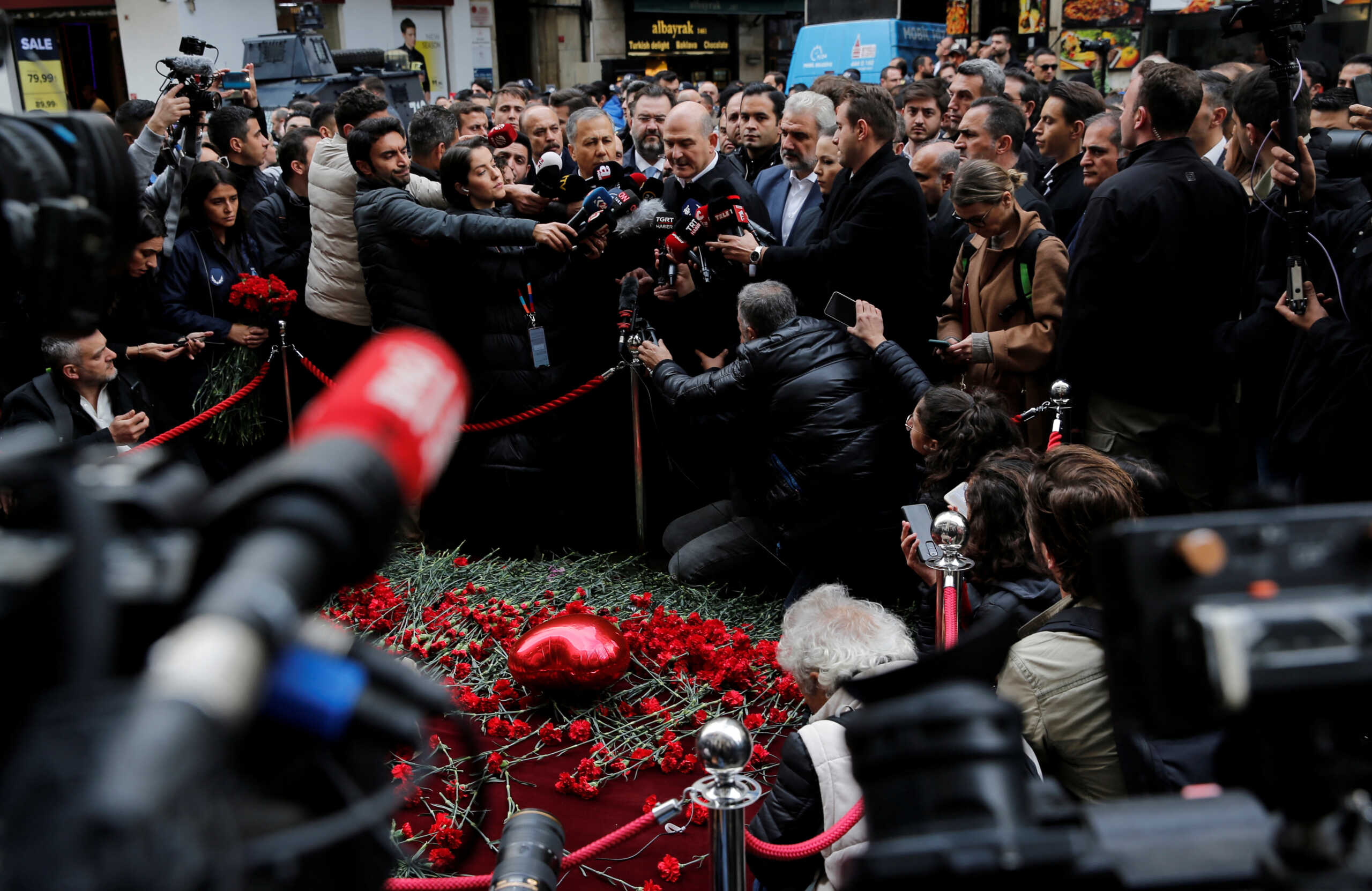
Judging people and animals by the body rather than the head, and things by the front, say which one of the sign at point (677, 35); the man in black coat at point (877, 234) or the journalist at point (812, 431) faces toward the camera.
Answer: the sign

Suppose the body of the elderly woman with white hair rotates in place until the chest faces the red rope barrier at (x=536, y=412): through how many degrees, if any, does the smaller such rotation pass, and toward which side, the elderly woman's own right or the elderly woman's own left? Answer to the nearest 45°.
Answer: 0° — they already face it

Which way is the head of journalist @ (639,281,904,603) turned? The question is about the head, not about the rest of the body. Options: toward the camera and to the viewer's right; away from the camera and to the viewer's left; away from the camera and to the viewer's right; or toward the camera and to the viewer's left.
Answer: away from the camera and to the viewer's left

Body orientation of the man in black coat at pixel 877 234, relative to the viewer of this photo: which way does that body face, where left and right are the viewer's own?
facing to the left of the viewer

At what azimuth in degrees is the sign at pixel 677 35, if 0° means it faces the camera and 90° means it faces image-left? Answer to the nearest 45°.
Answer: approximately 0°

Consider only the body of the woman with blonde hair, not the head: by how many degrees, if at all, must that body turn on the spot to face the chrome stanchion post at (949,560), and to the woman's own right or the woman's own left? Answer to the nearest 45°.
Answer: approximately 45° to the woman's own left

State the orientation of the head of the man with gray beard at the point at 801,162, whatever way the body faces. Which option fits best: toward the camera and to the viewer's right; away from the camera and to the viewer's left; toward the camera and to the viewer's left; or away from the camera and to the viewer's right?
toward the camera and to the viewer's left

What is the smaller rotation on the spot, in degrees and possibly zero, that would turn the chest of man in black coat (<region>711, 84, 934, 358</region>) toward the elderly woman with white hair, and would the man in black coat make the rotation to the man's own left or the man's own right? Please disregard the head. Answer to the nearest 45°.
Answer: approximately 90° to the man's own left

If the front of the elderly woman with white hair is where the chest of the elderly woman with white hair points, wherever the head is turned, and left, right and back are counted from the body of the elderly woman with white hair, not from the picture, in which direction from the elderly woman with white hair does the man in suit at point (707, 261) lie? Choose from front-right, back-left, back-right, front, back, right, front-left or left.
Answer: front-right

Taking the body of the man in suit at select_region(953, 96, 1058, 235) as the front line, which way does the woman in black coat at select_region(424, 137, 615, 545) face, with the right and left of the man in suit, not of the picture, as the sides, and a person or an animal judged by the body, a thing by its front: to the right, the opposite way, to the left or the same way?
to the left

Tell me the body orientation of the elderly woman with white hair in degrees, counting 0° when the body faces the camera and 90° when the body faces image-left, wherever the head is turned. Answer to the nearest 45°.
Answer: approximately 135°

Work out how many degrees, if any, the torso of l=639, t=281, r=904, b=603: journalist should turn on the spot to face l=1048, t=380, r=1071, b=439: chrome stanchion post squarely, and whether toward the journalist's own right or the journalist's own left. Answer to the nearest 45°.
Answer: approximately 135° to the journalist's own right

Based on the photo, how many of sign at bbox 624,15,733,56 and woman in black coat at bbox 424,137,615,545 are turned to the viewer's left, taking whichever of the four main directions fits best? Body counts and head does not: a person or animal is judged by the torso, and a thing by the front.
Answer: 0

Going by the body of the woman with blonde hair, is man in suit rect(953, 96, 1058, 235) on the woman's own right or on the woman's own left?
on the woman's own right

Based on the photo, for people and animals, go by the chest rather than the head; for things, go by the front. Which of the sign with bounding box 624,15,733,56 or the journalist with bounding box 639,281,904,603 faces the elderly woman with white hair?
the sign

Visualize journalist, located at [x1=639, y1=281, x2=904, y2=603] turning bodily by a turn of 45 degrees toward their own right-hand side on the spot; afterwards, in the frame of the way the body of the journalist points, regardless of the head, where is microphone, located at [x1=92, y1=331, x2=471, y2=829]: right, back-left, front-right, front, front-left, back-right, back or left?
back

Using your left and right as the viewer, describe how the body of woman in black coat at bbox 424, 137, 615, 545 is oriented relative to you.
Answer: facing the viewer and to the right of the viewer

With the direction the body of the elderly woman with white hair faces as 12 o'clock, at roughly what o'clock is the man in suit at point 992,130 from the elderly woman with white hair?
The man in suit is roughly at 2 o'clock from the elderly woman with white hair.

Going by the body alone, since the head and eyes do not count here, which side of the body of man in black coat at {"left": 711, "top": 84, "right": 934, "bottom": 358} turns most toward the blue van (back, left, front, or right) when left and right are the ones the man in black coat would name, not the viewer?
right
